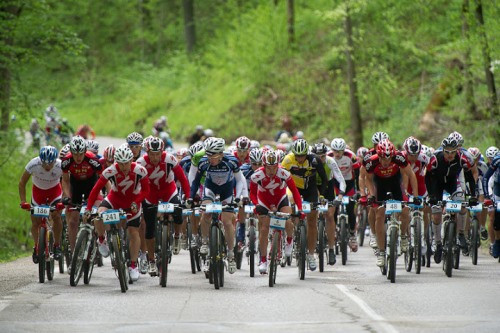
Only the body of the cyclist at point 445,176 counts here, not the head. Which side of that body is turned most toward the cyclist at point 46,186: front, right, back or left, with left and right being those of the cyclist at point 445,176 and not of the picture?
right

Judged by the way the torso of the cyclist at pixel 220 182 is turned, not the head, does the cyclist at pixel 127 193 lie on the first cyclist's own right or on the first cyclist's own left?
on the first cyclist's own right

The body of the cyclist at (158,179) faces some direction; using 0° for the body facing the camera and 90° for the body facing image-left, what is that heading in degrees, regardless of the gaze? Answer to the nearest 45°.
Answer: approximately 0°

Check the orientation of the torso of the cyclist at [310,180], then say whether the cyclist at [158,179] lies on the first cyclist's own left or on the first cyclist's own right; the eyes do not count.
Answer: on the first cyclist's own right

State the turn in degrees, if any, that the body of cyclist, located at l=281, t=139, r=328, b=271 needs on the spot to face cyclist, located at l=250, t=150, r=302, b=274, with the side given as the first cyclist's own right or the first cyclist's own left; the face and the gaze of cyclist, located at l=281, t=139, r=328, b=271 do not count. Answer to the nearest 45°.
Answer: approximately 45° to the first cyclist's own right

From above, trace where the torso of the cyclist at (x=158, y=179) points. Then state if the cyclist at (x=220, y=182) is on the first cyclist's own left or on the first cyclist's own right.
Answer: on the first cyclist's own left
